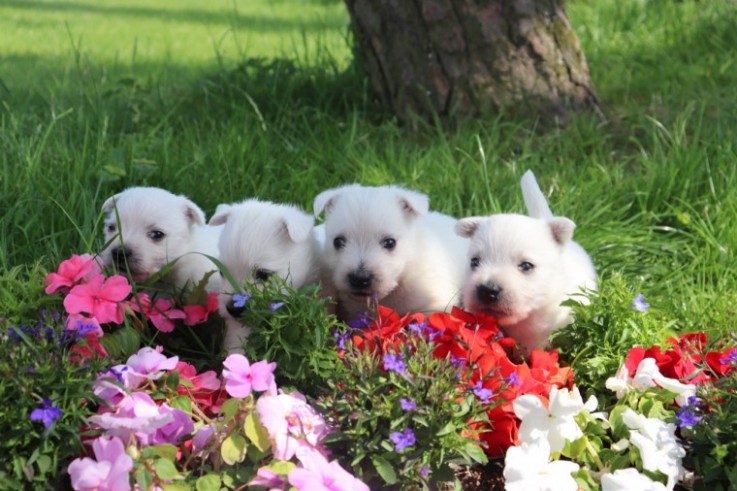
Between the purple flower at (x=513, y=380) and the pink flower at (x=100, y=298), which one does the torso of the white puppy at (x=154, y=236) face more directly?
the pink flower

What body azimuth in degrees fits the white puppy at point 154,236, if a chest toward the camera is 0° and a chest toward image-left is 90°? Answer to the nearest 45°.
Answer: approximately 45°

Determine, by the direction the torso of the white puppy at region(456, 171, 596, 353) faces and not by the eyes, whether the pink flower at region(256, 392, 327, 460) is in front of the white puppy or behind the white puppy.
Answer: in front

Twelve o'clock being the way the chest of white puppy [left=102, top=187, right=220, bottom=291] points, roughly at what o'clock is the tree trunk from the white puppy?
The tree trunk is roughly at 6 o'clock from the white puppy.

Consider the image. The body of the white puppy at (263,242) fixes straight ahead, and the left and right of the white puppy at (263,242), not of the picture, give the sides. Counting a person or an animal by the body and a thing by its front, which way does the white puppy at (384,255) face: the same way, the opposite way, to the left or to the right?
the same way

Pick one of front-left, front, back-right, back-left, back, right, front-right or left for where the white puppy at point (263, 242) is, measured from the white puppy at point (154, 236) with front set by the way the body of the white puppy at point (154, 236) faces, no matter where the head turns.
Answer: left

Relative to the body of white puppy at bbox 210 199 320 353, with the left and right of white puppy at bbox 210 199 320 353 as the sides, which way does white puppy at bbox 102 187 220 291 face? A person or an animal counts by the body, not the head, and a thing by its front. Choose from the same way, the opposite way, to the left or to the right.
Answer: the same way

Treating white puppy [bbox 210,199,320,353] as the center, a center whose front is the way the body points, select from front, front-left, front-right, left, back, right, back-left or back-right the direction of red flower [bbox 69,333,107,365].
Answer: front

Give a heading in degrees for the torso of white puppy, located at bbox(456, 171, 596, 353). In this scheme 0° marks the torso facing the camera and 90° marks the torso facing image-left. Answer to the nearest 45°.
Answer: approximately 45°

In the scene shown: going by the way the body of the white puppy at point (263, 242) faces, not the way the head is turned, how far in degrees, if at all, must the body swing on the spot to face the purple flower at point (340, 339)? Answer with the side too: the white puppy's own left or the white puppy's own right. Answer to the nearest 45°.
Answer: approximately 45° to the white puppy's own left

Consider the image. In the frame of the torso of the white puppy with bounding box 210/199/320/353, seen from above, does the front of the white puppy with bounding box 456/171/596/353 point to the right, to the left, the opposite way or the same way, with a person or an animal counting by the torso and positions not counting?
the same way

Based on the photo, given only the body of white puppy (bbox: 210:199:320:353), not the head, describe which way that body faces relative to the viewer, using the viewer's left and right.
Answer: facing the viewer and to the left of the viewer

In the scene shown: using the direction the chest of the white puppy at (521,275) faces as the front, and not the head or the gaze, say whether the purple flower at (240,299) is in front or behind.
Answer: in front

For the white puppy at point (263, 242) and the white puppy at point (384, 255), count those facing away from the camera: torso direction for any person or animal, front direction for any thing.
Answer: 0

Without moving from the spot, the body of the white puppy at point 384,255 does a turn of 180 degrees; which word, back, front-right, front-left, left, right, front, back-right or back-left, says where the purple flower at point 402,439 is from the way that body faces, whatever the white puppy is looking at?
back-right

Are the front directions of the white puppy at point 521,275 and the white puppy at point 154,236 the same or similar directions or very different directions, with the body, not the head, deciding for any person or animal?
same or similar directions

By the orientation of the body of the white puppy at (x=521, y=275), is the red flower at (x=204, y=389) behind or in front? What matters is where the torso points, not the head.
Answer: in front

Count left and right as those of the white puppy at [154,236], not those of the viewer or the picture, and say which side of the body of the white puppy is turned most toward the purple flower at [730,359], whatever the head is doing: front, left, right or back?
left

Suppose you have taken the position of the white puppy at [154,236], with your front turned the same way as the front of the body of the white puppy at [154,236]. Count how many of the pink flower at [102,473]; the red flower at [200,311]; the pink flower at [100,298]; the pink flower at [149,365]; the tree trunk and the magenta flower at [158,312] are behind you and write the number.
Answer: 1

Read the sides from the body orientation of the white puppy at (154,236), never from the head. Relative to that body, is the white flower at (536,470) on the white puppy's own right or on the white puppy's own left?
on the white puppy's own left

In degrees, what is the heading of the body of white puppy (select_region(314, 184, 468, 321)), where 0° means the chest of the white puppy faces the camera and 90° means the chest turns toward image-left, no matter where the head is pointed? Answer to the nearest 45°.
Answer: approximately 45°

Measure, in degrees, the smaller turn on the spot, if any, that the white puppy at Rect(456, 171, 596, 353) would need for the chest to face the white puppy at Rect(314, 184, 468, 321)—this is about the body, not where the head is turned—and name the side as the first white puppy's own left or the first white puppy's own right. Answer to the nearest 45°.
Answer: approximately 45° to the first white puppy's own right

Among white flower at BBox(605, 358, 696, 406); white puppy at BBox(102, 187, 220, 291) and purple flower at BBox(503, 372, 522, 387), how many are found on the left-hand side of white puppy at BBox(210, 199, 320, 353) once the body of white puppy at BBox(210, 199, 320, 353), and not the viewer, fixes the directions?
2
